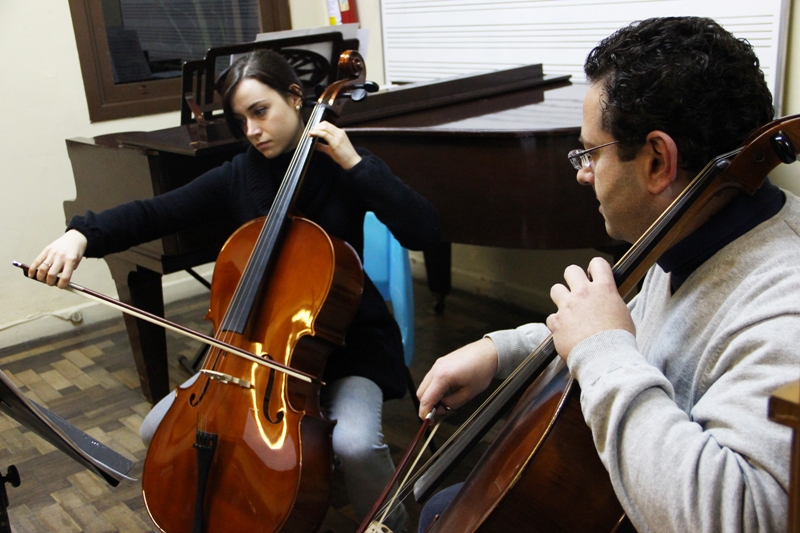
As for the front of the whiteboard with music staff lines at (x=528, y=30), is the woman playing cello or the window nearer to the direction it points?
the woman playing cello

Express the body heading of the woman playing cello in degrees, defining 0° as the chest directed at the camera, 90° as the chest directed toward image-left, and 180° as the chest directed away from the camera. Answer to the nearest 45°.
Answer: approximately 0°

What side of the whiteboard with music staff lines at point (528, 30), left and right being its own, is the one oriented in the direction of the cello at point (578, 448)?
front

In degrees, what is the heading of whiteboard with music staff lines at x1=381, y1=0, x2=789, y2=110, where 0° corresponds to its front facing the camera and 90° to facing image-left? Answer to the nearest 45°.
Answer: approximately 0°

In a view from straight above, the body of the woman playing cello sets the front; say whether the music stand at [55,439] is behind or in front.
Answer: in front

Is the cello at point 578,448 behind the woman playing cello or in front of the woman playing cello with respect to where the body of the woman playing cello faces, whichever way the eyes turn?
in front

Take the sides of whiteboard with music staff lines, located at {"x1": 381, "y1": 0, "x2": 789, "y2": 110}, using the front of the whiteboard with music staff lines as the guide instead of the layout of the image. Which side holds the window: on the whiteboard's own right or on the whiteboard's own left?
on the whiteboard's own right

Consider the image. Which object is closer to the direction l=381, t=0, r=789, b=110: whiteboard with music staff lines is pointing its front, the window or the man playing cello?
the man playing cello

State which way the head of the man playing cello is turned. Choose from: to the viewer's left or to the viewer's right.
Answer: to the viewer's left

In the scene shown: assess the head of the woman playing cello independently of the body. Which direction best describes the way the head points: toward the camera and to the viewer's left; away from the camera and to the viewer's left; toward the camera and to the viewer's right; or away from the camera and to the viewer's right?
toward the camera and to the viewer's left

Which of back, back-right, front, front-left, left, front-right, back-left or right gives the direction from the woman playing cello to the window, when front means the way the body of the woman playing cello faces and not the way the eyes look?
back

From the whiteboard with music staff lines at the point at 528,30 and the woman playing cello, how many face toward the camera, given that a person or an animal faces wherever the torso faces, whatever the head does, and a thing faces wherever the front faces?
2
